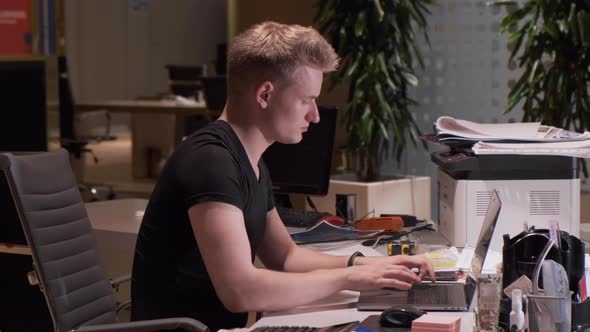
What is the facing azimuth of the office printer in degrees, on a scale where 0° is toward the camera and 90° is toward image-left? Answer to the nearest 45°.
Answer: approximately 90°

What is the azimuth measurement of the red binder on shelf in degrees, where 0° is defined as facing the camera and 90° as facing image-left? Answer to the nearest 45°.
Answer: approximately 0°

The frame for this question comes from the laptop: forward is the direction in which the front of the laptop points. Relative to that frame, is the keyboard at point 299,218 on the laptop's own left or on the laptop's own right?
on the laptop's own right

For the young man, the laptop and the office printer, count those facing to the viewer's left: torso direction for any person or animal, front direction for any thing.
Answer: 2

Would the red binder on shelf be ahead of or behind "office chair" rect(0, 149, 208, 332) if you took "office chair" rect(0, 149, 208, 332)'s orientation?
behind

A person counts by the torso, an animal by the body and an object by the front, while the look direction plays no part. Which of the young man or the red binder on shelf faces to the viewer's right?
the young man

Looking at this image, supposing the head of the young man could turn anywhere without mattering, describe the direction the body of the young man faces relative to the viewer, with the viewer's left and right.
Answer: facing to the right of the viewer

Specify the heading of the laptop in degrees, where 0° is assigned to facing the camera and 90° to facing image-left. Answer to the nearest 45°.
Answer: approximately 90°

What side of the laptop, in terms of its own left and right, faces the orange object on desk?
right

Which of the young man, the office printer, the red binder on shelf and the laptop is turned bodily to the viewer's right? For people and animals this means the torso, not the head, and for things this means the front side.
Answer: the young man

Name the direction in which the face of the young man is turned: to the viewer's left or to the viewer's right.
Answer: to the viewer's right

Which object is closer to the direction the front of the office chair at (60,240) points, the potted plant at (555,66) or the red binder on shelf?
the potted plant
